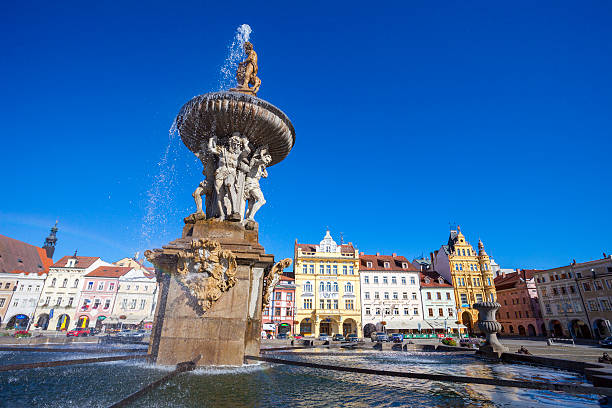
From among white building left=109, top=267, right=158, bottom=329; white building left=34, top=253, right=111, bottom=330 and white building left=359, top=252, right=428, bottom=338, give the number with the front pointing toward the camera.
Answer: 3

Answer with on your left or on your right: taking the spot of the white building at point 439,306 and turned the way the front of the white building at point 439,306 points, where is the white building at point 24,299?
on your right

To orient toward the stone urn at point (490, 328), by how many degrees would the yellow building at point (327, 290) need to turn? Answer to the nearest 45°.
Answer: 0° — it already faces it

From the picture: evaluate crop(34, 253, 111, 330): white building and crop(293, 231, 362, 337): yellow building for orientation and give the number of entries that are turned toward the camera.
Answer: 2

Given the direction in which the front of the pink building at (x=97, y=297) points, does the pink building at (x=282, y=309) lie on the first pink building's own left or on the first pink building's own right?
on the first pink building's own left

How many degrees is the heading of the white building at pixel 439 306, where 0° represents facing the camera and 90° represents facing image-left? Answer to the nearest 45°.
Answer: approximately 0°

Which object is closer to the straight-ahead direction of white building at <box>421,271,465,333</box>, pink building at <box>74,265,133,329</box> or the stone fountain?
the stone fountain

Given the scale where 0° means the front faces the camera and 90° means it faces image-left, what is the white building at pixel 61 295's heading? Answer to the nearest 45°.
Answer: approximately 0°

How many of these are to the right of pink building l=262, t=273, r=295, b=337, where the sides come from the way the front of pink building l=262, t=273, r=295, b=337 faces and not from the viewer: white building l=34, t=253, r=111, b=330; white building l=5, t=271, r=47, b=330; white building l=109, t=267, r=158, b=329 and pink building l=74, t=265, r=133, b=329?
4

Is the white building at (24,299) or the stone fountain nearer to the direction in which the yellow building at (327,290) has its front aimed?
the stone fountain

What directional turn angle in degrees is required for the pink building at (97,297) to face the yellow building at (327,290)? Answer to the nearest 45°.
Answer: approximately 45° to its left

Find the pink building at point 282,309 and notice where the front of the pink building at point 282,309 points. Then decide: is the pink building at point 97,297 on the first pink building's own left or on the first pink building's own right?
on the first pink building's own right
